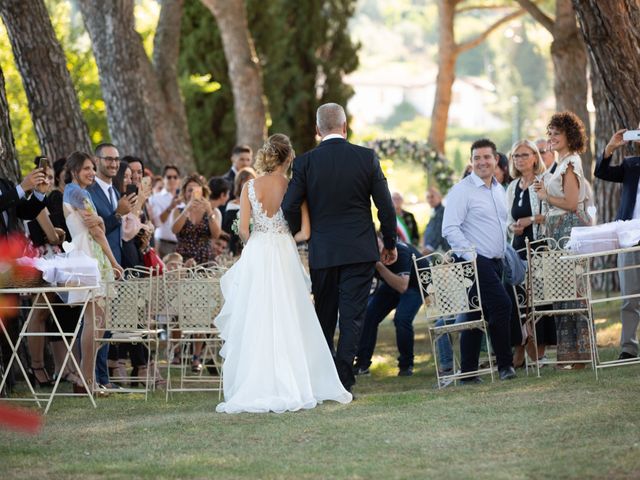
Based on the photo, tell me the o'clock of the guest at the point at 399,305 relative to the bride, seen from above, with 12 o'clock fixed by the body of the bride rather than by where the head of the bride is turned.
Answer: The guest is roughly at 1 o'clock from the bride.

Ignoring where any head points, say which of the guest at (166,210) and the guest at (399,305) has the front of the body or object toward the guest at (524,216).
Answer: the guest at (166,210)

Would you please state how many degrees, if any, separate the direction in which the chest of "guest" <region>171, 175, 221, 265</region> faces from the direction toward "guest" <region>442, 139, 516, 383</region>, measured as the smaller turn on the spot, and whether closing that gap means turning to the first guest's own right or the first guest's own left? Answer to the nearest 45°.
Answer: approximately 45° to the first guest's own left

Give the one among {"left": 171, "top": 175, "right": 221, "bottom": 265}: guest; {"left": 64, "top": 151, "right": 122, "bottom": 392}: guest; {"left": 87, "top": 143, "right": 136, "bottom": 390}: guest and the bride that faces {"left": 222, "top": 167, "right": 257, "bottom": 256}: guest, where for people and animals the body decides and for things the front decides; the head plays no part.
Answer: the bride

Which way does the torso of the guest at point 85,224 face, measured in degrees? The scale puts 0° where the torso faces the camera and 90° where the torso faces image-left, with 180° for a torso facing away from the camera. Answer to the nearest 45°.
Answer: approximately 315°

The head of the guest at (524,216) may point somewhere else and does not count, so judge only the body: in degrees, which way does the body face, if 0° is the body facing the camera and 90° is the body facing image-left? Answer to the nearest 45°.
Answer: approximately 45°

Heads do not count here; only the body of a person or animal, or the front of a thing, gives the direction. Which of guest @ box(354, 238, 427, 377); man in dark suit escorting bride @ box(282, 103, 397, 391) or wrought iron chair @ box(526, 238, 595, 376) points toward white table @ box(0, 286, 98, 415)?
the guest

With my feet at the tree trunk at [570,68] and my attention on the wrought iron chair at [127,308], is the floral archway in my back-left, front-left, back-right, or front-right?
back-right

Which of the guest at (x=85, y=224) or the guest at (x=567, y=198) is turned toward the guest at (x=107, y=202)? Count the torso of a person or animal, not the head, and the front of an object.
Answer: the guest at (x=567, y=198)

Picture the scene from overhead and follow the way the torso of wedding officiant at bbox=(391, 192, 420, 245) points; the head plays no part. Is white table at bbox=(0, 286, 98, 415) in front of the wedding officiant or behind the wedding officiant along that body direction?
in front

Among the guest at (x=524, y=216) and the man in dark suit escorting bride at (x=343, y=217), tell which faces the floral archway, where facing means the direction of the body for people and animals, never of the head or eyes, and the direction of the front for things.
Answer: the man in dark suit escorting bride

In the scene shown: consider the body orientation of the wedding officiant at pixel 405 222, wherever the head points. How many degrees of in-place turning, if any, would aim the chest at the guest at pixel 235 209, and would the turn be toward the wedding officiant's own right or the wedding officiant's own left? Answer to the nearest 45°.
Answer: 0° — they already face them

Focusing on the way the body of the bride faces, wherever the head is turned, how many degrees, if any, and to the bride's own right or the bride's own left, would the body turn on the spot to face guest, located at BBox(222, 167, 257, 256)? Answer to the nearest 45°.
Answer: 0° — they already face them

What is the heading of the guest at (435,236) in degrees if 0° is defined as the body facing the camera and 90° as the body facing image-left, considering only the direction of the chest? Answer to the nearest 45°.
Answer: approximately 45°

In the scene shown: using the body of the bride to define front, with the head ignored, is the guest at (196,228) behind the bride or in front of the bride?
in front

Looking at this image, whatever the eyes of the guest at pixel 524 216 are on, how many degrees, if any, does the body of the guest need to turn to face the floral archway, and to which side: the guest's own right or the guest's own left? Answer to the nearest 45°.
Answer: approximately 135° to the guest's own right

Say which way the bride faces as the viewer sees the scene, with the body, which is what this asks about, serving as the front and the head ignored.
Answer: away from the camera

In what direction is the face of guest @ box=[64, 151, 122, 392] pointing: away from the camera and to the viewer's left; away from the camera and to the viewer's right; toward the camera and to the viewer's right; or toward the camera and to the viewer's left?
toward the camera and to the viewer's right
